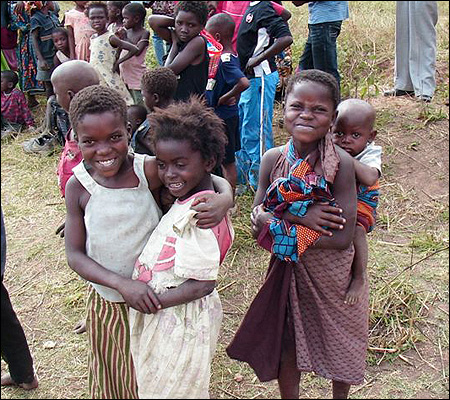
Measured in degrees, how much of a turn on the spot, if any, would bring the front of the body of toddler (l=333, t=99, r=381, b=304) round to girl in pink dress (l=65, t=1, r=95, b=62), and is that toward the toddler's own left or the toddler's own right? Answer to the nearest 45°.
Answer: approximately 90° to the toddler's own right

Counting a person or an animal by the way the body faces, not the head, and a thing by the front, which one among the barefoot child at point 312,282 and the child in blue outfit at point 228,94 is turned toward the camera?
the barefoot child

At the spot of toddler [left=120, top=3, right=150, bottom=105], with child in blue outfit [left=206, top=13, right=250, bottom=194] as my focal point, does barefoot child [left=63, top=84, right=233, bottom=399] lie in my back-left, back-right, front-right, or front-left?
front-right

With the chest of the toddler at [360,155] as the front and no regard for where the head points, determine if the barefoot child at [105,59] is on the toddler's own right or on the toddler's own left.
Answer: on the toddler's own right

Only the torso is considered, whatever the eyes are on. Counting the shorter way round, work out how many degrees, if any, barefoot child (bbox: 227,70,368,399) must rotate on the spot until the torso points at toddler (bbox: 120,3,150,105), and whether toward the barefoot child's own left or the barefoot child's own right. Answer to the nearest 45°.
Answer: approximately 180°

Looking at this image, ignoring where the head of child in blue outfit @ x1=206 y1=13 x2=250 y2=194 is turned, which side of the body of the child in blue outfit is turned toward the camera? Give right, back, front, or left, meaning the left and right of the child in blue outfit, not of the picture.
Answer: left

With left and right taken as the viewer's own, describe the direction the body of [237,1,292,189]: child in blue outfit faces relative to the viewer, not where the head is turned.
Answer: facing the viewer and to the left of the viewer

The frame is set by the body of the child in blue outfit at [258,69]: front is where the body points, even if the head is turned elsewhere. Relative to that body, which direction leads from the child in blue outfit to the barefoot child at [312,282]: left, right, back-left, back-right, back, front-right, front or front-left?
front-left

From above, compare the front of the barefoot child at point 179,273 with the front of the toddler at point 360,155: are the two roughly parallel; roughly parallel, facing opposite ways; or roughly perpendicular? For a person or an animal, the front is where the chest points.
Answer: roughly parallel

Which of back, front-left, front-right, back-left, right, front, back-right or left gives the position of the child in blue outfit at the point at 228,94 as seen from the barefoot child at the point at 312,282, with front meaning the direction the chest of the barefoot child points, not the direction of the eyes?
back

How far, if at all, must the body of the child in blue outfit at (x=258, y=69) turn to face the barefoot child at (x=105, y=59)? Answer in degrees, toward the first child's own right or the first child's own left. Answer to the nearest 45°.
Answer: approximately 90° to the first child's own right

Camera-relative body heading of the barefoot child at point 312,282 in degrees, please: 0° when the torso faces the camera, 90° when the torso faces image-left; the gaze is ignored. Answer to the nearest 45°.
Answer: approximately 0°

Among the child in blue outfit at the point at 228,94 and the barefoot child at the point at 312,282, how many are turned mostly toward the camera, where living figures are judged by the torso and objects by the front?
1
